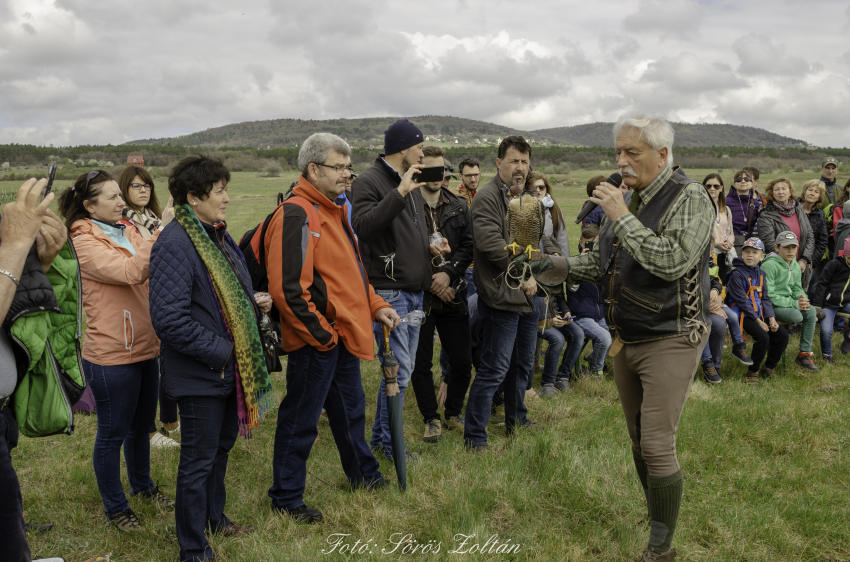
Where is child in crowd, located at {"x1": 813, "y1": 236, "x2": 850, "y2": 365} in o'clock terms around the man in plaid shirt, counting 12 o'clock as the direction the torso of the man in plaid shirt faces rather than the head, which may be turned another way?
The child in crowd is roughly at 5 o'clock from the man in plaid shirt.

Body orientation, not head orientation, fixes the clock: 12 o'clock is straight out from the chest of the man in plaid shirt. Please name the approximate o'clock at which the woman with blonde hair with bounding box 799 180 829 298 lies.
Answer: The woman with blonde hair is roughly at 5 o'clock from the man in plaid shirt.

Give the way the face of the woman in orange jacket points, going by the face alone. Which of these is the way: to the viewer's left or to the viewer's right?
to the viewer's right

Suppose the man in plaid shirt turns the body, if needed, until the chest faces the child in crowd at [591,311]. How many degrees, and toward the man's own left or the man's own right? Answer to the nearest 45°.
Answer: approximately 135° to the man's own right

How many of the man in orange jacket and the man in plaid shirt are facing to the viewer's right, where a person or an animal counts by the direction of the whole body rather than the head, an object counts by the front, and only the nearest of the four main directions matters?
1

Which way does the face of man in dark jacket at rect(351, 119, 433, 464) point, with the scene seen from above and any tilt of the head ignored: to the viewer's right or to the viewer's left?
to the viewer's right

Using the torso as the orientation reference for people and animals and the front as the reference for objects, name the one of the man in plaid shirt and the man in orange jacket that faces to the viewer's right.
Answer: the man in orange jacket

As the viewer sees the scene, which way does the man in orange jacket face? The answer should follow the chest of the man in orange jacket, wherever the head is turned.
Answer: to the viewer's right

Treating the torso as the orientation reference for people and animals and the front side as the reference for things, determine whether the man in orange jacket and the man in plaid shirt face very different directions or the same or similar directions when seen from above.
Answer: very different directions
